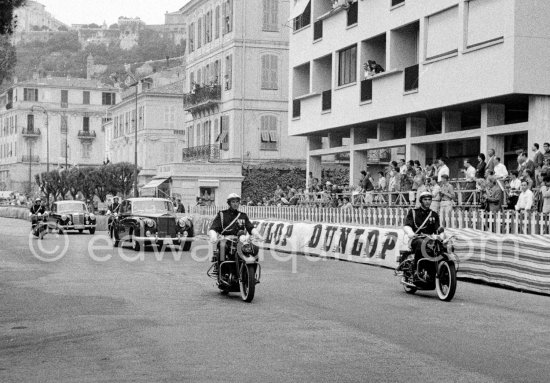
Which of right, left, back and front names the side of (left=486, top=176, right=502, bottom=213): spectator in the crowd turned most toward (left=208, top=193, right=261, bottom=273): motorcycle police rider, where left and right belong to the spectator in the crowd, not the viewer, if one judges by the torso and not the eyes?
front

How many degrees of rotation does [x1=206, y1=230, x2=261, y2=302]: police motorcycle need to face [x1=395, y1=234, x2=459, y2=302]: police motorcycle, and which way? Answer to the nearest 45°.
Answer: approximately 45° to its left

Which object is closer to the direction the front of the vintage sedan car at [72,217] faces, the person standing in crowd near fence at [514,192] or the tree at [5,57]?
the person standing in crowd near fence

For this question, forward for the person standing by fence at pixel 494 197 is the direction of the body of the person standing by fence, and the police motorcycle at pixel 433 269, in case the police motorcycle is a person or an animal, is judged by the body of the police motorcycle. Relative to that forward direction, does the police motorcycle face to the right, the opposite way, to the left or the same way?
to the left
